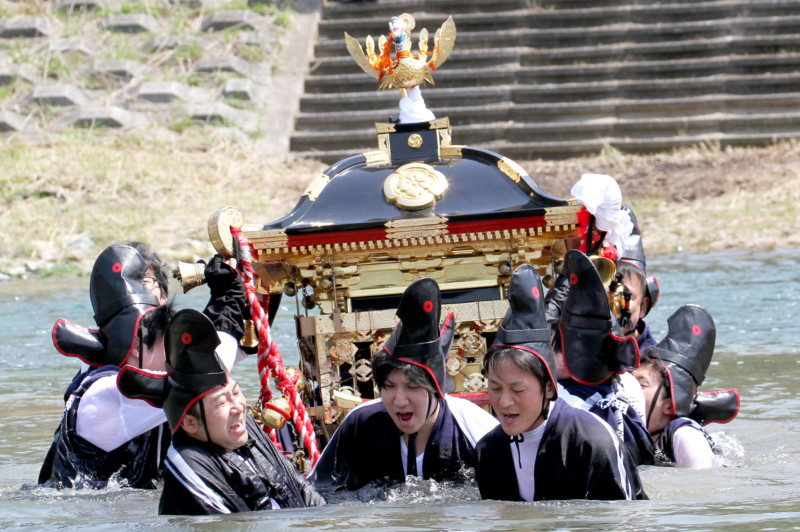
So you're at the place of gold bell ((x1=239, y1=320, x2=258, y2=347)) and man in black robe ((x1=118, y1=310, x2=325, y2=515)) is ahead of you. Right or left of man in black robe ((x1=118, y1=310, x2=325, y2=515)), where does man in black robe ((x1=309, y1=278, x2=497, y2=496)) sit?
left

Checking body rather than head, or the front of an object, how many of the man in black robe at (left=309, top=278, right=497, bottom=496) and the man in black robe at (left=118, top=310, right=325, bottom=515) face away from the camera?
0

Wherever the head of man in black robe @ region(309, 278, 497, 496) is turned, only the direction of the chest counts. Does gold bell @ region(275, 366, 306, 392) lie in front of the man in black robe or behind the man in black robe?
behind

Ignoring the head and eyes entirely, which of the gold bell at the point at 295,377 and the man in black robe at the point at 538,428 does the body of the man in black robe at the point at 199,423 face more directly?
the man in black robe

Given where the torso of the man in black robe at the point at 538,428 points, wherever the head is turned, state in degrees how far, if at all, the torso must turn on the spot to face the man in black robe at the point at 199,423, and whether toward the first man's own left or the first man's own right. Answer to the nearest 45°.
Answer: approximately 45° to the first man's own right

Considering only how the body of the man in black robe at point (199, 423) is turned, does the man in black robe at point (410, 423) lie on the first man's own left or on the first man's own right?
on the first man's own left

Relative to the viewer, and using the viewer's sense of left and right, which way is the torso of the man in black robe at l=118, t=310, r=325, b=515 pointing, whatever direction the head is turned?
facing the viewer and to the right of the viewer

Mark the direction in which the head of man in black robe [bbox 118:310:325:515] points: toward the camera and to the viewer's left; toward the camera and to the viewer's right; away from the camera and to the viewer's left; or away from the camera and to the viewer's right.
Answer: toward the camera and to the viewer's right

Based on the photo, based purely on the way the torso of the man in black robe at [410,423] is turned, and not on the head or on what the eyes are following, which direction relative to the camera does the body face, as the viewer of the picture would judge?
toward the camera

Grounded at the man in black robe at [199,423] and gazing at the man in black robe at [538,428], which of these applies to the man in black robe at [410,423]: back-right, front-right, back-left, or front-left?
front-left

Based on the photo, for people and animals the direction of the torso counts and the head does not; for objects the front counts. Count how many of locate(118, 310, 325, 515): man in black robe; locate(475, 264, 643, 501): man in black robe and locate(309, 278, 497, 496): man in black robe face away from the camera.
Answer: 0

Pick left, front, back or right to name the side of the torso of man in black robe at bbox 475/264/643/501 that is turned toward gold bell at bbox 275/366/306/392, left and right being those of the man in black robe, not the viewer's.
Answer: right

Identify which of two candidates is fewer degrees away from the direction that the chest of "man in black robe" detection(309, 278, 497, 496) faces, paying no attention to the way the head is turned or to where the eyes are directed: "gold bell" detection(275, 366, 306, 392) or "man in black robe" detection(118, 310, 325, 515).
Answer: the man in black robe

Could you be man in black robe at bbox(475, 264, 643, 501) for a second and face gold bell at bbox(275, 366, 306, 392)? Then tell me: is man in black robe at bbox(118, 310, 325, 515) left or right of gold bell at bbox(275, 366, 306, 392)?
left

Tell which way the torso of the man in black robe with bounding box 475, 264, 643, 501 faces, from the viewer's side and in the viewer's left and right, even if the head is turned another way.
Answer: facing the viewer and to the left of the viewer
